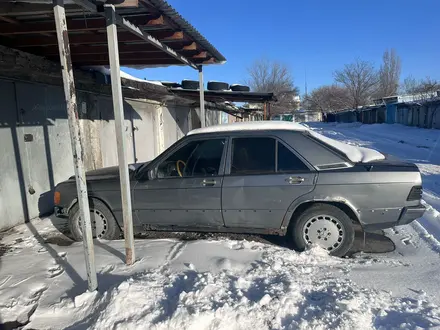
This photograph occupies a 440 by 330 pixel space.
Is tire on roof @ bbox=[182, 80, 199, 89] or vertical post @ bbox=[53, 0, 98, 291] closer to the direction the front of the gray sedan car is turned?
the vertical post

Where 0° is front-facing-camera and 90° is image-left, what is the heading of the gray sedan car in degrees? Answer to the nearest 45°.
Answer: approximately 90°

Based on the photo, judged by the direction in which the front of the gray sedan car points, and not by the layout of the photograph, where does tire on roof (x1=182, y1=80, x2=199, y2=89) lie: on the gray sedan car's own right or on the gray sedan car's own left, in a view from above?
on the gray sedan car's own right

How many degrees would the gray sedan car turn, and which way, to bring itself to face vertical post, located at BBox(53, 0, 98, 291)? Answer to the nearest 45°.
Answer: approximately 45° to its left

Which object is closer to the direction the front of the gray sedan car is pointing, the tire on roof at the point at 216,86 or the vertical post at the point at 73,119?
the vertical post
